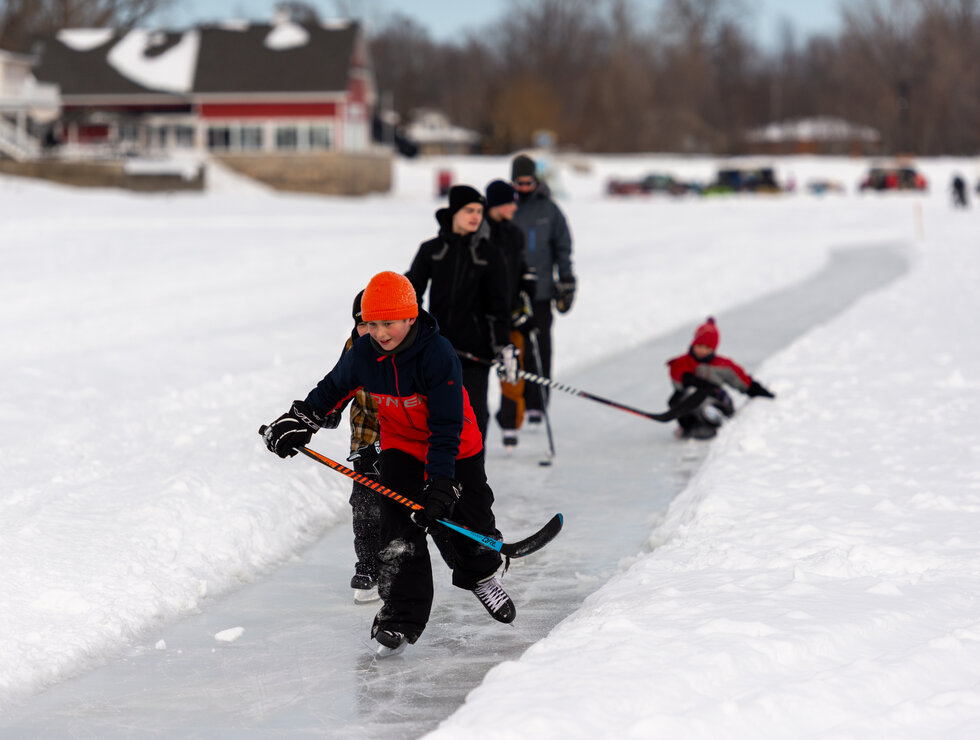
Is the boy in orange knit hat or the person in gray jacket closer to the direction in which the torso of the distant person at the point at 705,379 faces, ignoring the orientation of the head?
the boy in orange knit hat

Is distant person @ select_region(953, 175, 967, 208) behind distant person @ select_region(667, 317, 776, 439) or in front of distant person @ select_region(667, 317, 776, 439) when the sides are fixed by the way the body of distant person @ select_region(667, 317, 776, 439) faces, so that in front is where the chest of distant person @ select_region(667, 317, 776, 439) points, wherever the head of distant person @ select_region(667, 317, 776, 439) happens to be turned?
behind

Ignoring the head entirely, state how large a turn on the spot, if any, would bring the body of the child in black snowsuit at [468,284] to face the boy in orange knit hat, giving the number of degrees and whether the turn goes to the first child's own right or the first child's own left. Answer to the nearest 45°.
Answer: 0° — they already face them

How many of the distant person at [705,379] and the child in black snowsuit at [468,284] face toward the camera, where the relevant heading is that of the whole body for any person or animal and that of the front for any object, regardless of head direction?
2

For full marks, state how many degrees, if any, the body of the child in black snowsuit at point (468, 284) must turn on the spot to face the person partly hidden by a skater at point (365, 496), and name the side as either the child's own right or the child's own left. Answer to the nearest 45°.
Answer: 0° — they already face them

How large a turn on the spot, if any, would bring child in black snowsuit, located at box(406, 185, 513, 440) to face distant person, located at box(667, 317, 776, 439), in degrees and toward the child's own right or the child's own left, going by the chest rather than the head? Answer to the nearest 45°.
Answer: approximately 135° to the child's own left

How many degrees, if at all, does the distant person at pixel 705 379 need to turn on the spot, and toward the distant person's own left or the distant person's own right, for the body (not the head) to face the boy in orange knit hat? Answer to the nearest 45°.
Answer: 0° — they already face them

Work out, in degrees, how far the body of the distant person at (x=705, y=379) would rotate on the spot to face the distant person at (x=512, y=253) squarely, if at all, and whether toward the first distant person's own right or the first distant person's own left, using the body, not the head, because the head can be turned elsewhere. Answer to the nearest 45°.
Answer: approximately 45° to the first distant person's own right

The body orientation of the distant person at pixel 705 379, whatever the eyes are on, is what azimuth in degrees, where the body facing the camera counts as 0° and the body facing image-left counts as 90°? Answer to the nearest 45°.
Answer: approximately 0°
